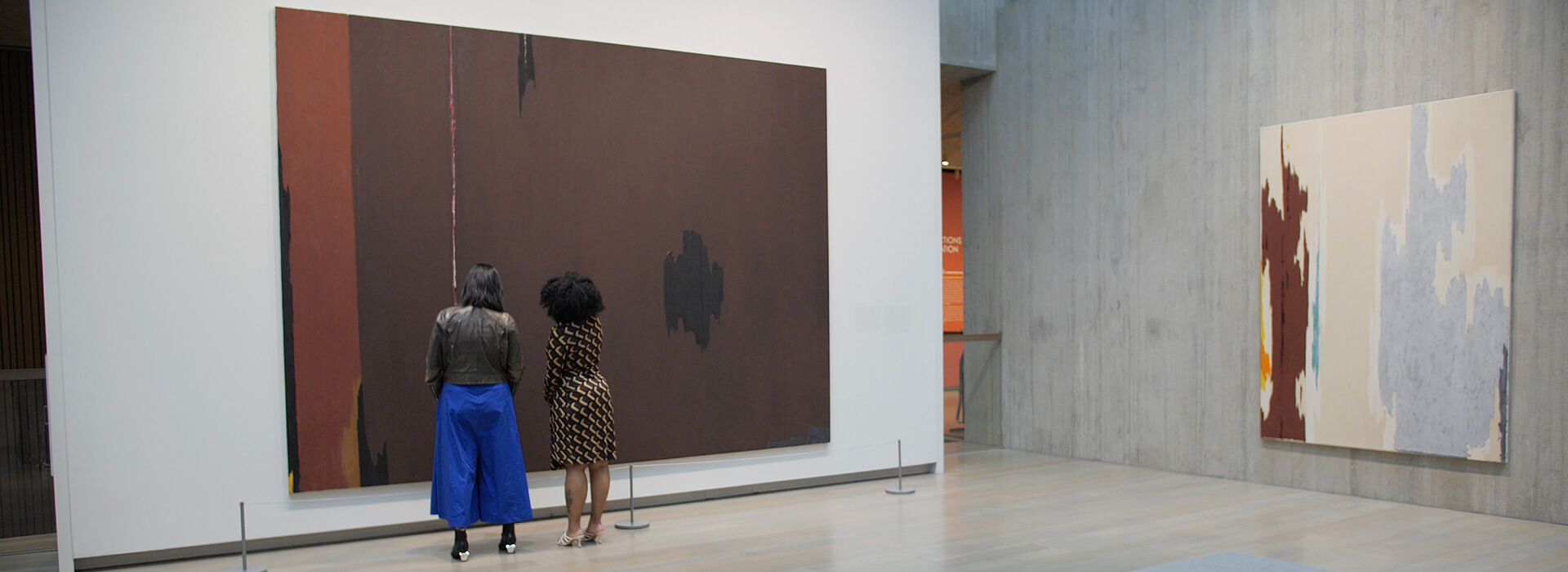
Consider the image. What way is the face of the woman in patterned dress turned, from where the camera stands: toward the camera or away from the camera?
away from the camera

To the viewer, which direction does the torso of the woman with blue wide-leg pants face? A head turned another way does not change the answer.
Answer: away from the camera

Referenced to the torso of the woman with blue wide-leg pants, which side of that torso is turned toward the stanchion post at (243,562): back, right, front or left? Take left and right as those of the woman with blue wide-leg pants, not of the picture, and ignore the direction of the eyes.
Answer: left

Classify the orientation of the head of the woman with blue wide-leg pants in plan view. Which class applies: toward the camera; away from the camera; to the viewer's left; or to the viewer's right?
away from the camera

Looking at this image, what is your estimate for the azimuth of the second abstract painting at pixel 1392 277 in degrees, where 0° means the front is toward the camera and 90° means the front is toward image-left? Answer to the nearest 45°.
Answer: approximately 45°

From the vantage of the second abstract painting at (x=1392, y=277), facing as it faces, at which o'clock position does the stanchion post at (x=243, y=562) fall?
The stanchion post is roughly at 12 o'clock from the second abstract painting.

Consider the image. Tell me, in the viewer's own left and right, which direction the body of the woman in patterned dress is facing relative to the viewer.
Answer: facing away from the viewer and to the left of the viewer

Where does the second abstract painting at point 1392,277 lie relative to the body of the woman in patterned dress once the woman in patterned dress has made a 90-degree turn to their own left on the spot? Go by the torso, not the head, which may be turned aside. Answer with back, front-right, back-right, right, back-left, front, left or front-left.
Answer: back-left
